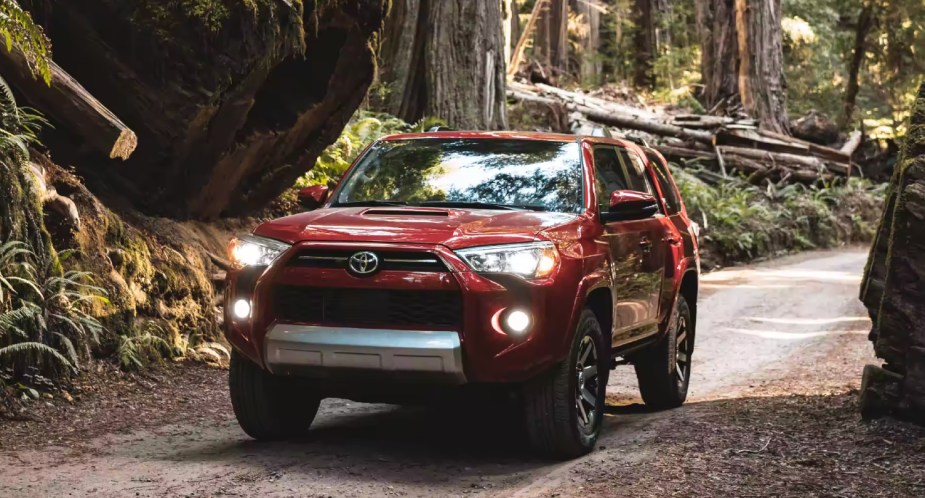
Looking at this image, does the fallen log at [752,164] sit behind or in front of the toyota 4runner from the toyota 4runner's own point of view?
behind

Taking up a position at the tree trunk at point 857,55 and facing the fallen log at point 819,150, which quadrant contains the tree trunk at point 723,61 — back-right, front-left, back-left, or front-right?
front-right

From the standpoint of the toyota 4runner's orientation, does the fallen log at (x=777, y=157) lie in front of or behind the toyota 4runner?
behind

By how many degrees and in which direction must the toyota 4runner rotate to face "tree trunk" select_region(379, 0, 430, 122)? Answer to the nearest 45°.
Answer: approximately 135° to its right

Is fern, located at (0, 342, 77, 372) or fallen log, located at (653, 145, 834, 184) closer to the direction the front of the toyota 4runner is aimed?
the fern

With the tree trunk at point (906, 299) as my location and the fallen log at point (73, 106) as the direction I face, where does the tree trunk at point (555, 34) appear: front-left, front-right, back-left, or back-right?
front-right

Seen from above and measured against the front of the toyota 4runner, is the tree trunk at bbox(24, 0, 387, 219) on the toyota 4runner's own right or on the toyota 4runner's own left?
on the toyota 4runner's own right

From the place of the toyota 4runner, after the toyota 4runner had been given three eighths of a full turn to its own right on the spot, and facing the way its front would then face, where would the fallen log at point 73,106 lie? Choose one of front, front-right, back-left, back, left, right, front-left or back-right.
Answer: front-left

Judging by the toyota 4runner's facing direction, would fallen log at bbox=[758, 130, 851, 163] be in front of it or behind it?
behind

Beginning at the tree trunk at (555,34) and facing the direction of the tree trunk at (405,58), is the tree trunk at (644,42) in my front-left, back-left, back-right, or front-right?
back-left

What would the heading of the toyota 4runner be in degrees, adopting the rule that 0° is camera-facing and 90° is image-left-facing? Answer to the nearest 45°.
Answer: approximately 45°

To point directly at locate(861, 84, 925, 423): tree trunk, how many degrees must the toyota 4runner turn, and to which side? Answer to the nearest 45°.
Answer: approximately 135° to its left
